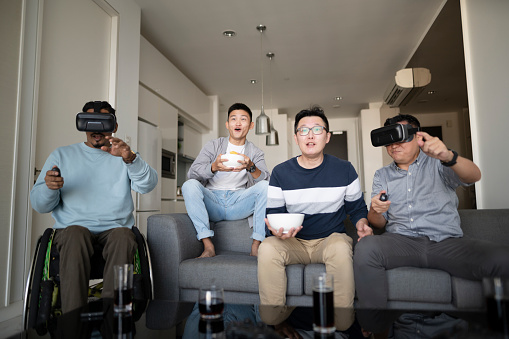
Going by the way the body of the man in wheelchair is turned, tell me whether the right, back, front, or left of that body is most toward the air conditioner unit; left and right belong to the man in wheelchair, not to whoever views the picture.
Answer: left

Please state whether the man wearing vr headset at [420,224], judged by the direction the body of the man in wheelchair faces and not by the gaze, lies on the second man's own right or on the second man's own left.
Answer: on the second man's own left

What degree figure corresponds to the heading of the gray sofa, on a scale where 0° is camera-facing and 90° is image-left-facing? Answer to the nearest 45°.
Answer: approximately 0°

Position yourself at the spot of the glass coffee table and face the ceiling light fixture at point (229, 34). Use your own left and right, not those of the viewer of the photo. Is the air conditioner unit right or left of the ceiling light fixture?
right

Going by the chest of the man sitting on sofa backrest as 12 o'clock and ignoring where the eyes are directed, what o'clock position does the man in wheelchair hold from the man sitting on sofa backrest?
The man in wheelchair is roughly at 2 o'clock from the man sitting on sofa backrest.
